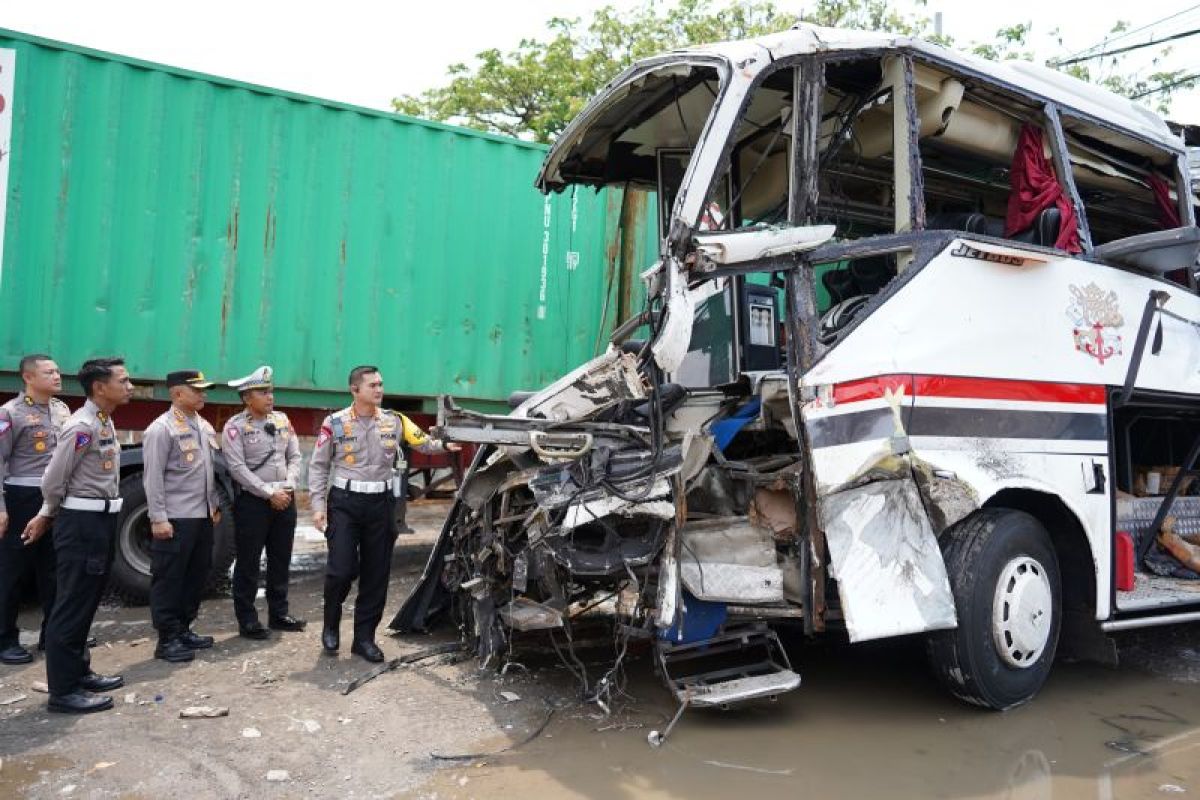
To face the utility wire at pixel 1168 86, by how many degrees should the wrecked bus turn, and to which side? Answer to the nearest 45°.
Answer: approximately 180°

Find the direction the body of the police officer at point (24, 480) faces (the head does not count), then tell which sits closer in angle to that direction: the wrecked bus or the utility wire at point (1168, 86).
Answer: the wrecked bus

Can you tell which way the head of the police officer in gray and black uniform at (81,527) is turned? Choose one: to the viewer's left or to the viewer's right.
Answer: to the viewer's right

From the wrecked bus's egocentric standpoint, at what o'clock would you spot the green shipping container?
The green shipping container is roughly at 2 o'clock from the wrecked bus.

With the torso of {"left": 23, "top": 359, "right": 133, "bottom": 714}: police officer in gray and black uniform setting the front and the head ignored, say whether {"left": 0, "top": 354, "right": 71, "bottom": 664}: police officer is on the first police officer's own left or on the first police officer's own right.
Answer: on the first police officer's own left

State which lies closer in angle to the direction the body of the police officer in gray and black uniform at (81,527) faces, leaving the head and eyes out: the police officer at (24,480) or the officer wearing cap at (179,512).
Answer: the officer wearing cap

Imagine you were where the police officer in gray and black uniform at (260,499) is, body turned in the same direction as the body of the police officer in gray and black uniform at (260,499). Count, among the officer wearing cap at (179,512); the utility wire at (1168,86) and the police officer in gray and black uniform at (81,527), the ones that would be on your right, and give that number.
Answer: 2

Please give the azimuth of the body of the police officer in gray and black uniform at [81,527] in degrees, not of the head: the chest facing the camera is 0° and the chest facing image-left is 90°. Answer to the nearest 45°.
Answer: approximately 270°

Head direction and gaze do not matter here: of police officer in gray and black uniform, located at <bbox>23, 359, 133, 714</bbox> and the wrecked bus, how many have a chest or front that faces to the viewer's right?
1

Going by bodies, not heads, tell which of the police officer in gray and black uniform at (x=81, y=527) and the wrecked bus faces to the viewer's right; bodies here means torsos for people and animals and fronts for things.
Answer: the police officer in gray and black uniform

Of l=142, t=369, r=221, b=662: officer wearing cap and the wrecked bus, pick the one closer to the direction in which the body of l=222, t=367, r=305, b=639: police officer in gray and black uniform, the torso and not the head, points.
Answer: the wrecked bus

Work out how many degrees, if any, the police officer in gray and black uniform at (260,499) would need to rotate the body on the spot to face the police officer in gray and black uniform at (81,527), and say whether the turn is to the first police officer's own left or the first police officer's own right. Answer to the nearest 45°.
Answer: approximately 90° to the first police officer's own right
